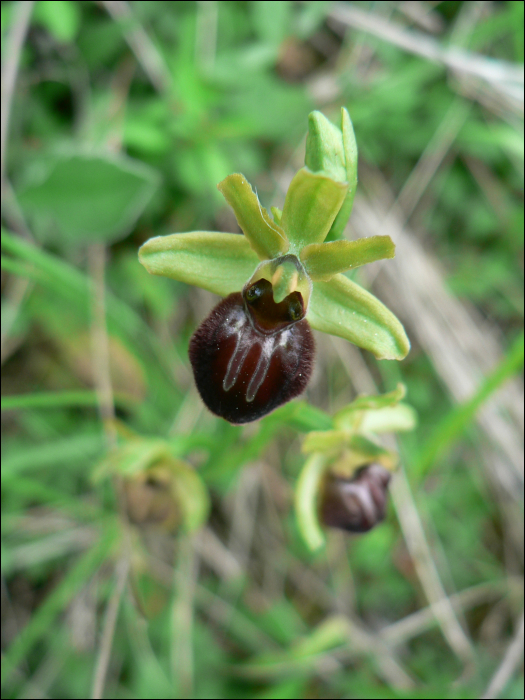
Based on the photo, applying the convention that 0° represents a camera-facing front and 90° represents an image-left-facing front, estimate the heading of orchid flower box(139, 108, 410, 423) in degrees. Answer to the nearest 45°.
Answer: approximately 0°

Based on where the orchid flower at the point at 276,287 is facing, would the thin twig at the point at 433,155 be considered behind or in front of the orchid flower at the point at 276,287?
behind
